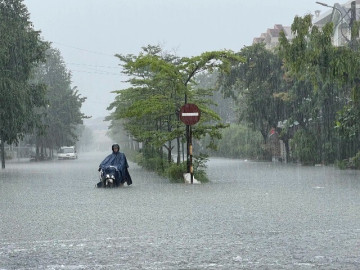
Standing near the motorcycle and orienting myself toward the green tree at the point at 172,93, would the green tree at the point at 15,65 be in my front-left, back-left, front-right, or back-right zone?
front-left

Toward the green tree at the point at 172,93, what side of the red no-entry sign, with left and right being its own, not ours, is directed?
back

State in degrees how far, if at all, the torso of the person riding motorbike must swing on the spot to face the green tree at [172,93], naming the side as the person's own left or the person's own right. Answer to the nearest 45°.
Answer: approximately 180°

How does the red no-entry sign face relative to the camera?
toward the camera

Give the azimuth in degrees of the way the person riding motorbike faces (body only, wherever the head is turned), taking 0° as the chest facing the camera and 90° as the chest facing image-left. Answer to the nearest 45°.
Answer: approximately 45°

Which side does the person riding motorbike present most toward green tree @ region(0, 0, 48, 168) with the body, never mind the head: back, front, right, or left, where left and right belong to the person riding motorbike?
right

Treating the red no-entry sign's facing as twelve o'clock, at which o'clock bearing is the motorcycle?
The motorcycle is roughly at 2 o'clock from the red no-entry sign.

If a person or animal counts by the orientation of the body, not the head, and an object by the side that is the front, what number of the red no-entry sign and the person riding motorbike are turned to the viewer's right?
0
